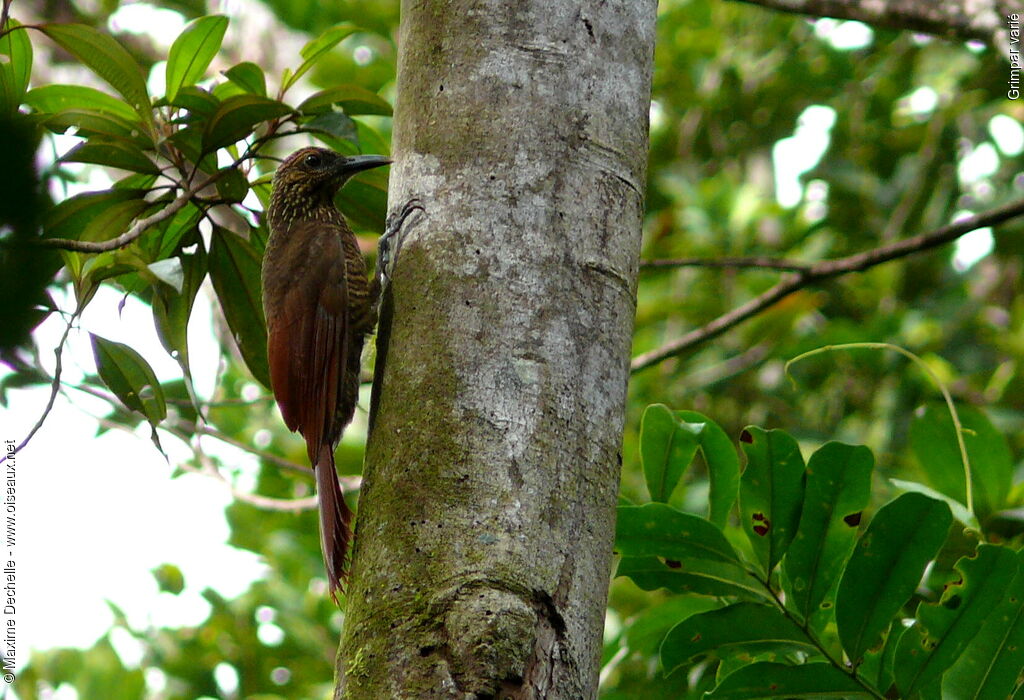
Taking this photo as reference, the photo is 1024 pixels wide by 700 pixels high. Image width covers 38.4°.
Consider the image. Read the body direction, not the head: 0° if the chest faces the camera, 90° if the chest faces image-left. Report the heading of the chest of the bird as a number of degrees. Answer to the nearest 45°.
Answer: approximately 270°

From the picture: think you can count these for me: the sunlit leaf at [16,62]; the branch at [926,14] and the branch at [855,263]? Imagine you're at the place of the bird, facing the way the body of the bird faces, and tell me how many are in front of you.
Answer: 2

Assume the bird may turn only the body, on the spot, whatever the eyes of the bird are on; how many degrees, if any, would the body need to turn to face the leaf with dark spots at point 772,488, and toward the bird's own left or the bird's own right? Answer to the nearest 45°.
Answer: approximately 45° to the bird's own right

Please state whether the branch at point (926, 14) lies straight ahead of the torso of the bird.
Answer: yes

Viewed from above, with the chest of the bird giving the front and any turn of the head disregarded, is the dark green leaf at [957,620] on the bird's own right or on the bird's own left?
on the bird's own right

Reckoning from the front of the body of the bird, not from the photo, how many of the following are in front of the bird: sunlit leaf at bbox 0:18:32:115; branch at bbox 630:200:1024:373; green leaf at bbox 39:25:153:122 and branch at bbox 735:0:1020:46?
2

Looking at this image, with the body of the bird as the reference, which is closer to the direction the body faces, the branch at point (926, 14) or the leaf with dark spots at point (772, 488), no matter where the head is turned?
the branch
